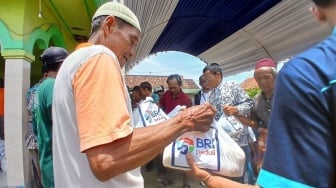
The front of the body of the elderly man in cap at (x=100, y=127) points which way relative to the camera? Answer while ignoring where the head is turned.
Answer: to the viewer's right

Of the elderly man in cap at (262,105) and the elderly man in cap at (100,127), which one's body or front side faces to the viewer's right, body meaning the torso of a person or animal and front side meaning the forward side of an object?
the elderly man in cap at (100,127)

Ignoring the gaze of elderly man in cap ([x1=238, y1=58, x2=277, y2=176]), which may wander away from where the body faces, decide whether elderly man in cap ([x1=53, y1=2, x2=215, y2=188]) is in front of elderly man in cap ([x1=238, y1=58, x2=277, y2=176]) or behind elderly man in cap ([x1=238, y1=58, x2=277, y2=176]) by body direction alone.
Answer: in front

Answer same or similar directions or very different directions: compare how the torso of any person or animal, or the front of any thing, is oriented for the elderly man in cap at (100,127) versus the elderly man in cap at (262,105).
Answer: very different directions

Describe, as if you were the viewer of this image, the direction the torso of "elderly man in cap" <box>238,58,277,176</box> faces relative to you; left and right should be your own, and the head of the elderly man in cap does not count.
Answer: facing the viewer and to the left of the viewer

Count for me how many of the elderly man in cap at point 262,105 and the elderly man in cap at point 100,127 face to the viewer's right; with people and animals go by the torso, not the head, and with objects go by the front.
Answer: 1

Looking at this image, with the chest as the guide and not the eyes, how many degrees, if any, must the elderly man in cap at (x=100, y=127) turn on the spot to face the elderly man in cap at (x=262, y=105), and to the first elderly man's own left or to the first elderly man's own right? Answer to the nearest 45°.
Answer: approximately 45° to the first elderly man's own left
